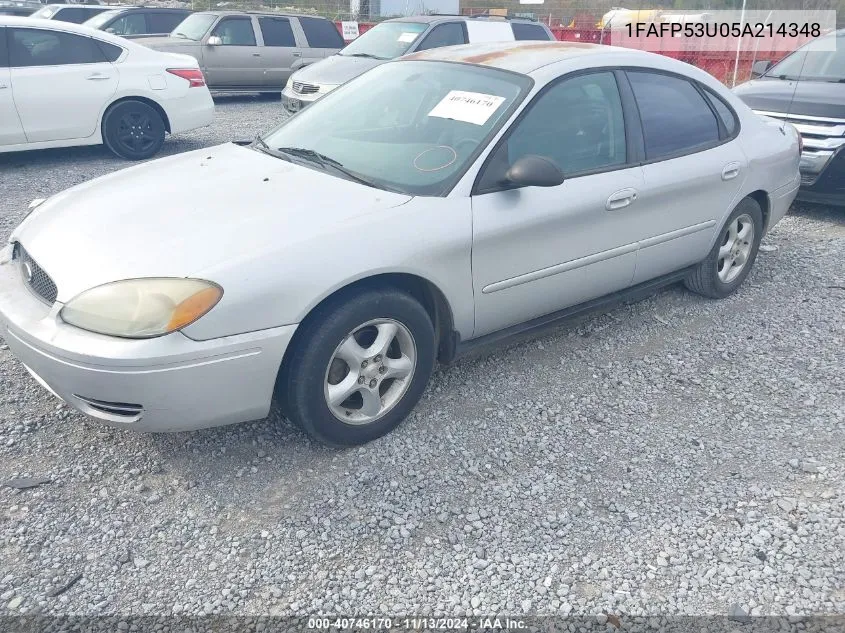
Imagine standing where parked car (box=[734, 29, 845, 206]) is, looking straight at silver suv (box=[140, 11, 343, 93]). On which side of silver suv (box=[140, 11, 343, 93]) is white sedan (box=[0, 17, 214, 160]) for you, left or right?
left

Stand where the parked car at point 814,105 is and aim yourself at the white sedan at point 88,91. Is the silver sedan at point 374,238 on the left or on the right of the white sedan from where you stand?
left

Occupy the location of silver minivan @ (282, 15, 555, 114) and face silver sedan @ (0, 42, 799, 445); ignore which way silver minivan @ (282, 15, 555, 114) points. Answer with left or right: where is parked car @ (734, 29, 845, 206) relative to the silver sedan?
left

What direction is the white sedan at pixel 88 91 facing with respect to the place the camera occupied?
facing to the left of the viewer

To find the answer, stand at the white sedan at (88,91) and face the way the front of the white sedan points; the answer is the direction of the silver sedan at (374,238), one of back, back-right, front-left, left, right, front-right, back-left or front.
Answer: left

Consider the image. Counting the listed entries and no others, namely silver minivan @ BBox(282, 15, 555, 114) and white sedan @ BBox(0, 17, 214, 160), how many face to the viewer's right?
0

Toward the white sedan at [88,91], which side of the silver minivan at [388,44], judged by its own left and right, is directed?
front

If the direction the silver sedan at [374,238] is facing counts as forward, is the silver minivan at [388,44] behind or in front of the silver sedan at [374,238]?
behind

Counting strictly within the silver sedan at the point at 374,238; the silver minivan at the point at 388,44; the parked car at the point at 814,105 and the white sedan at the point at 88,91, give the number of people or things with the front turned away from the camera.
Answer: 0

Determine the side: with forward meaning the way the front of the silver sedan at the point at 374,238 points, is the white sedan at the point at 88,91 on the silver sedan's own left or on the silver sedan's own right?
on the silver sedan's own right

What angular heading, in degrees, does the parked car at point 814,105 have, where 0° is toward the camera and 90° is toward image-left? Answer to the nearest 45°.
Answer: approximately 45°

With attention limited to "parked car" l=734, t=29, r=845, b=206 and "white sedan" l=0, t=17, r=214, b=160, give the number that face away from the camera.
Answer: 0

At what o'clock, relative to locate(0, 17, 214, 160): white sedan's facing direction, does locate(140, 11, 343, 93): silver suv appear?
The silver suv is roughly at 4 o'clock from the white sedan.

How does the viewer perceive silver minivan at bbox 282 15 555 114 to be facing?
facing the viewer and to the left of the viewer
